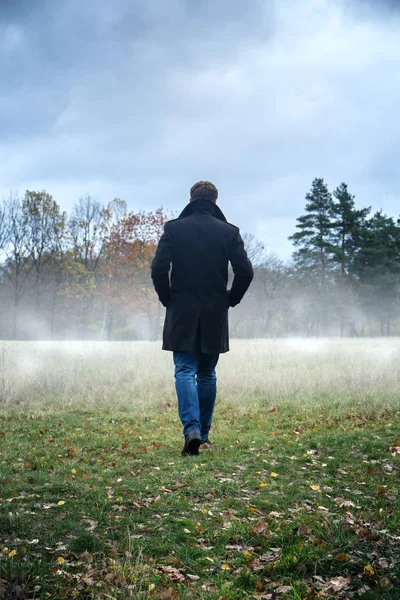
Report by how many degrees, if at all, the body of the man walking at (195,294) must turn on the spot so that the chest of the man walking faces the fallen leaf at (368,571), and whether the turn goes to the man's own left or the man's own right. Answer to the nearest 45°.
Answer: approximately 180°

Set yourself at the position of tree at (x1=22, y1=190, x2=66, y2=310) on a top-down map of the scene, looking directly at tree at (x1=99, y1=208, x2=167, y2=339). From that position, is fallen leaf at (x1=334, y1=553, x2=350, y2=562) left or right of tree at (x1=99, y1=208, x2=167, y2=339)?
right

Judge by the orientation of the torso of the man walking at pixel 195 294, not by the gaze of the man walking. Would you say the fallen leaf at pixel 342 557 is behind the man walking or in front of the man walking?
behind

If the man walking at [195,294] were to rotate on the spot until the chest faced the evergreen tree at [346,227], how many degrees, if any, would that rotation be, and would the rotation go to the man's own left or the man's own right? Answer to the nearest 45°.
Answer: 0° — they already face it

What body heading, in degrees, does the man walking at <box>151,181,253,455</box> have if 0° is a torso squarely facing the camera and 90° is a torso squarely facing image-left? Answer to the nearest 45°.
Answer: approximately 180°

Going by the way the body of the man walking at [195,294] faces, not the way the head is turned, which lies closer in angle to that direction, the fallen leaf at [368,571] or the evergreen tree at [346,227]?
the evergreen tree

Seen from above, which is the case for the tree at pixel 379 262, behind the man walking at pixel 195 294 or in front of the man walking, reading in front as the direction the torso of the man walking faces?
in front

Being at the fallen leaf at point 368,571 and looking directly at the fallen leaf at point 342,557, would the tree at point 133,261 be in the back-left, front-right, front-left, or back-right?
front-right

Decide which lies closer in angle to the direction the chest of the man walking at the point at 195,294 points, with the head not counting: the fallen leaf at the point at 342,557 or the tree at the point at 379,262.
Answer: the tree

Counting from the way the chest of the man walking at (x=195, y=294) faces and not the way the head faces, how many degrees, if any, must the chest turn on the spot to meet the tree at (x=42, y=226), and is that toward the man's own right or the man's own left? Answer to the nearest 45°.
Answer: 0° — they already face it

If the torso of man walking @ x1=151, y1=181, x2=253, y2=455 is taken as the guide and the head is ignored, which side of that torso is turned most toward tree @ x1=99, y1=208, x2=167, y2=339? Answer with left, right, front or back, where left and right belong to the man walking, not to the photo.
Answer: front

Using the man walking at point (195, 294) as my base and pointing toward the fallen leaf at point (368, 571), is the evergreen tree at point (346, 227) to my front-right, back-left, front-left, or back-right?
back-left

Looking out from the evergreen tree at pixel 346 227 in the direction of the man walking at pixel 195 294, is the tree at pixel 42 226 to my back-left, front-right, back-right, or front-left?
front-right
